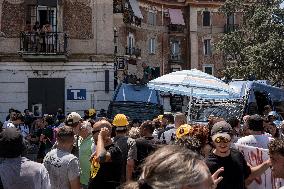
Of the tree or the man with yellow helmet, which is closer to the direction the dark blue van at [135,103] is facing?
the man with yellow helmet

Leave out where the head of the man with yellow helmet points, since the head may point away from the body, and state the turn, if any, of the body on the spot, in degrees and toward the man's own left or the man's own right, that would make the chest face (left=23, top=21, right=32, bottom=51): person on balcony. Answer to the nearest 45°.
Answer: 0° — they already face them

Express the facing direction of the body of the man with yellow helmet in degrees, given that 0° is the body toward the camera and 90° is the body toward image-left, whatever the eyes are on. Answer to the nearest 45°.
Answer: approximately 180°

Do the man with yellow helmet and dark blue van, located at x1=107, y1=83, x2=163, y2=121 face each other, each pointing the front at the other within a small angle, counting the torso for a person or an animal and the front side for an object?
yes

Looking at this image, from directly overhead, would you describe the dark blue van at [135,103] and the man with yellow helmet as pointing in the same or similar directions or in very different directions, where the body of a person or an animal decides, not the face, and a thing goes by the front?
very different directions

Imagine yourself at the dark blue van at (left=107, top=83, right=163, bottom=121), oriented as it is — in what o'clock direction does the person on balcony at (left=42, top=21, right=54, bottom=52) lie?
The person on balcony is roughly at 5 o'clock from the dark blue van.

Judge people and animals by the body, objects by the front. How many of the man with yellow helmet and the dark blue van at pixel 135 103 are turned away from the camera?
1

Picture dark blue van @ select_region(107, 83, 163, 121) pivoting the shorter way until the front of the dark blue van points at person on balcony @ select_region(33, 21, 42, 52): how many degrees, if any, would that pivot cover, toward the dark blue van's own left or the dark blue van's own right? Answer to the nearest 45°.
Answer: approximately 135° to the dark blue van's own right

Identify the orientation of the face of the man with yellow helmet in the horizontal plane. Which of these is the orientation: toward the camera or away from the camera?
away from the camera

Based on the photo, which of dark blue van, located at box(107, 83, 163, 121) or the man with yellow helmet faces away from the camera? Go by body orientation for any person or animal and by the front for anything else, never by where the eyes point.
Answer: the man with yellow helmet

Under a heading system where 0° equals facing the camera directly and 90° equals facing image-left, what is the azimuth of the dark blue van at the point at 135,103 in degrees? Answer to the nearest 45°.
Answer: approximately 0°
